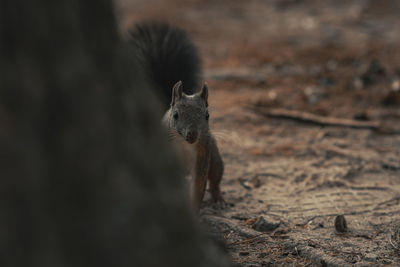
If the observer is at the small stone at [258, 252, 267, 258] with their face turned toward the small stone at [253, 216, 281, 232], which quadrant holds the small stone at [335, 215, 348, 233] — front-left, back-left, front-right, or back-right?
front-right

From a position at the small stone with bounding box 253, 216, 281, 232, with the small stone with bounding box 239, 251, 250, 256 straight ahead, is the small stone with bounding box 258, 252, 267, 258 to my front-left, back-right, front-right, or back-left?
front-left

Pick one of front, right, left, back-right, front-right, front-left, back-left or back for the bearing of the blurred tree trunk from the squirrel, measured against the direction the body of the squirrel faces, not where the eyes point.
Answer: front

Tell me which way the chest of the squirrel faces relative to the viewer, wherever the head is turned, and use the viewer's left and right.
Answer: facing the viewer

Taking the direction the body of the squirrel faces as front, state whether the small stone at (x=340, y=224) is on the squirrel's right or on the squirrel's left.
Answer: on the squirrel's left

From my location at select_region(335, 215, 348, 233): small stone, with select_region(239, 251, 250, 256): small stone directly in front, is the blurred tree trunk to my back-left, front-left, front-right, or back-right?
front-left
